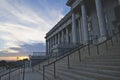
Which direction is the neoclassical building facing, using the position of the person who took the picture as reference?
facing the viewer and to the left of the viewer
